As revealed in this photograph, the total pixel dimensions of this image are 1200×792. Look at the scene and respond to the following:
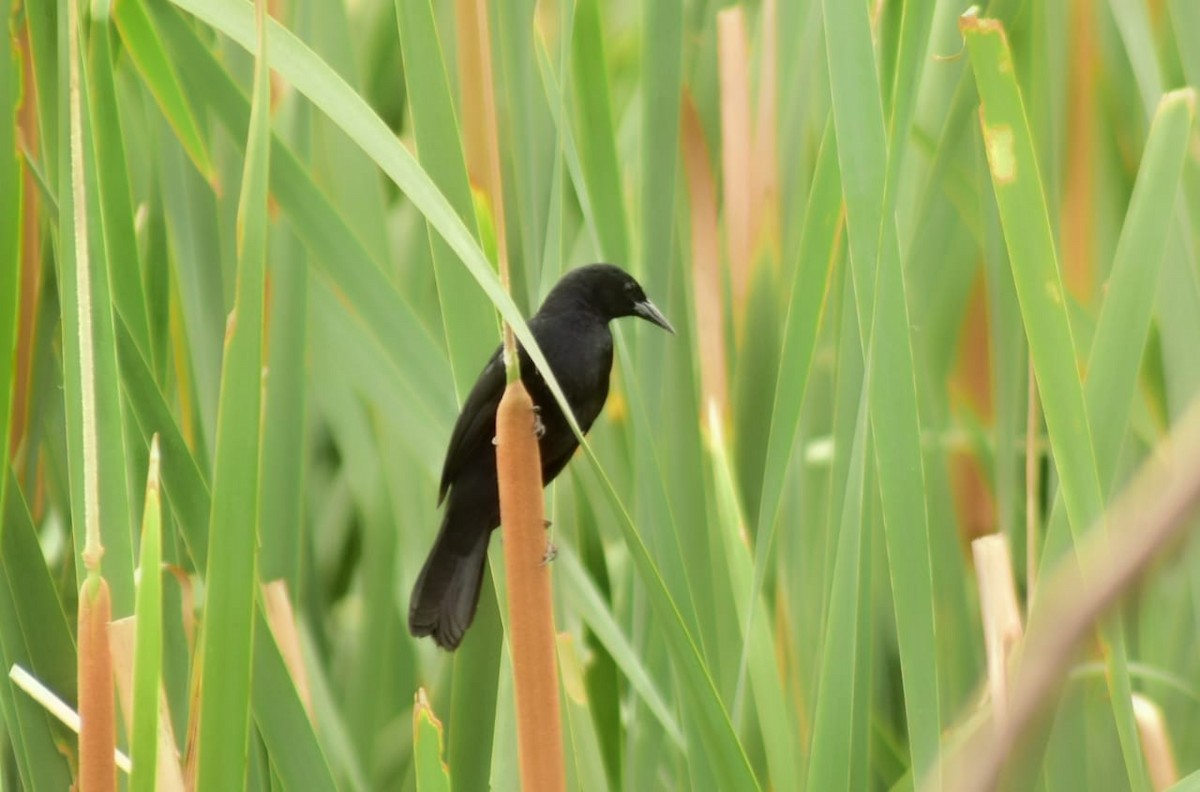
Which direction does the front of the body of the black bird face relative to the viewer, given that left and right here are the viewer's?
facing to the right of the viewer

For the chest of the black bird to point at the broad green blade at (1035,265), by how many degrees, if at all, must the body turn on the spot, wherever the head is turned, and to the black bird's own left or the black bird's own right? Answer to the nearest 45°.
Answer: approximately 45° to the black bird's own right
